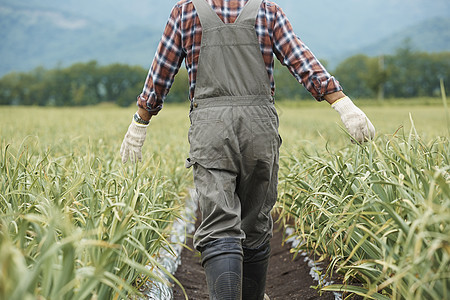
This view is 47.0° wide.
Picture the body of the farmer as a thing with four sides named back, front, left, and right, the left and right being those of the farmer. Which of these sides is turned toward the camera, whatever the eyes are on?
back
